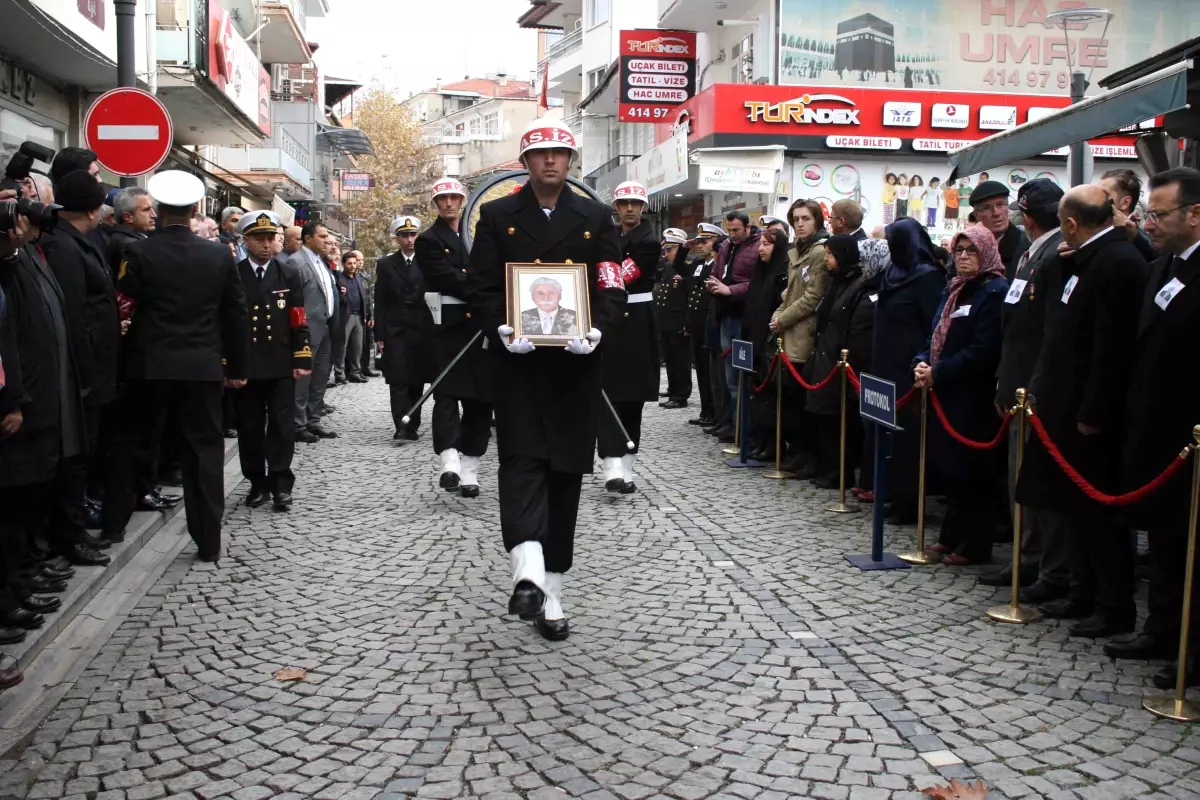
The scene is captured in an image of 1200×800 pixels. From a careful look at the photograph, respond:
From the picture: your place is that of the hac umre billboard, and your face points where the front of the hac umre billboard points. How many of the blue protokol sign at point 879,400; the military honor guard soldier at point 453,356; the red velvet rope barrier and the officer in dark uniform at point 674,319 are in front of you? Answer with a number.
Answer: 4

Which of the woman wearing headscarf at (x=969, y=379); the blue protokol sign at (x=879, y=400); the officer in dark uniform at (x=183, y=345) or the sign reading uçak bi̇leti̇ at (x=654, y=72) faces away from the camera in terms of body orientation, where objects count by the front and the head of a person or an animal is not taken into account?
the officer in dark uniform

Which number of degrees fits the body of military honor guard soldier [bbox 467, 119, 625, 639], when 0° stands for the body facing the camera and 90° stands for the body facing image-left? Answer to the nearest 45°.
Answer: approximately 0°

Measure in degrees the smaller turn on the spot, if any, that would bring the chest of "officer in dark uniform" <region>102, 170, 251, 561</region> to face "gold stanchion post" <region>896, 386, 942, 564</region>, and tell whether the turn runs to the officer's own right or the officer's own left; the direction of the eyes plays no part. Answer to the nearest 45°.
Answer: approximately 90° to the officer's own right

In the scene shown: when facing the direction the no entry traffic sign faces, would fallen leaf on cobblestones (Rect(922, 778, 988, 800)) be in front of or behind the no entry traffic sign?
in front

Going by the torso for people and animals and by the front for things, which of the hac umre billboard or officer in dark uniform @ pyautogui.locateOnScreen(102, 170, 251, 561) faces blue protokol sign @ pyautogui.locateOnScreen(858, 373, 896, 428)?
the hac umre billboard

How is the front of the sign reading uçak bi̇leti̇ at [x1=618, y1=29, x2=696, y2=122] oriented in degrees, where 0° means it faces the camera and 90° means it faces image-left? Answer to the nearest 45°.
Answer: approximately 0°

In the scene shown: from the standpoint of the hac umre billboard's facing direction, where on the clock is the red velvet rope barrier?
The red velvet rope barrier is roughly at 12 o'clock from the hac umre billboard.

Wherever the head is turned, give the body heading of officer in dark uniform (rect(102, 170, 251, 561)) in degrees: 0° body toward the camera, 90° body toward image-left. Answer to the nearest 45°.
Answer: approximately 180°

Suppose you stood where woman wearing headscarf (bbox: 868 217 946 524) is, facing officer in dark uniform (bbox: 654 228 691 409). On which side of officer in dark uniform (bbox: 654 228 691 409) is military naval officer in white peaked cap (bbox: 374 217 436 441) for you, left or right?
left

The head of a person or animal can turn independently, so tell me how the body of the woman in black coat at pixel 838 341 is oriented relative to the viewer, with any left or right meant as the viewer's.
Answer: facing to the left of the viewer

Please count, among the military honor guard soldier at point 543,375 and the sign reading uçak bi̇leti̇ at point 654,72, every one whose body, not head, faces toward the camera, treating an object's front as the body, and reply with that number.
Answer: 2

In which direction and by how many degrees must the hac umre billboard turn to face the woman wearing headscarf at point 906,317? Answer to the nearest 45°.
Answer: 0° — it already faces them

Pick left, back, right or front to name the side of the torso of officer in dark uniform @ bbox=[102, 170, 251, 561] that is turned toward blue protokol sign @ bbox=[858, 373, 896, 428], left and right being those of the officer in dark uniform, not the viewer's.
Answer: right

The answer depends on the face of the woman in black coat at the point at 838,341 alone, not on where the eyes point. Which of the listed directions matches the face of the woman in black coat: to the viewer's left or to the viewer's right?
to the viewer's left

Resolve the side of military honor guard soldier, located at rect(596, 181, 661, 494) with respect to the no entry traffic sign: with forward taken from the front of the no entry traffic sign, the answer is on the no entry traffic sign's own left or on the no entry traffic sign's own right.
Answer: on the no entry traffic sign's own left

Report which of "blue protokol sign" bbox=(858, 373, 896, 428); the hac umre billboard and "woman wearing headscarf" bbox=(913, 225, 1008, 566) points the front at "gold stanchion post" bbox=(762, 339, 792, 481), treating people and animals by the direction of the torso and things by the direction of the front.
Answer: the hac umre billboard

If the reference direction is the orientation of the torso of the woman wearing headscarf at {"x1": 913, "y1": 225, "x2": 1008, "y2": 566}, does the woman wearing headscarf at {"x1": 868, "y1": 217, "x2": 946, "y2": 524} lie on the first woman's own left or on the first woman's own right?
on the first woman's own right
